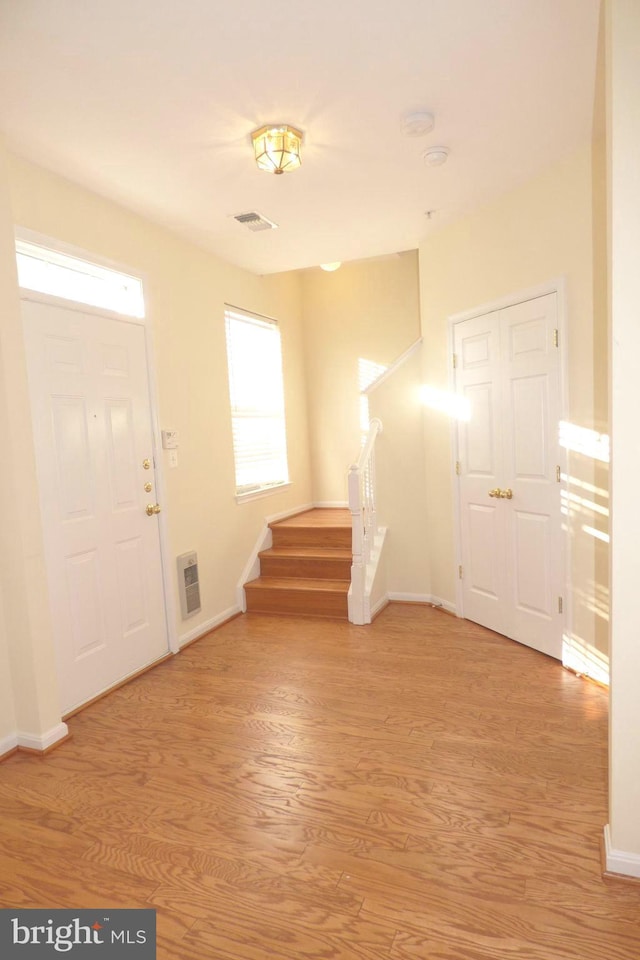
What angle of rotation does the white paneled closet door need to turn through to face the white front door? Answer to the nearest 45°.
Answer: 0° — it already faces it

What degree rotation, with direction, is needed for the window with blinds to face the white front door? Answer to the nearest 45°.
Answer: approximately 90° to its right

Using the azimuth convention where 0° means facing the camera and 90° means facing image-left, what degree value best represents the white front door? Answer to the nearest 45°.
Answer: approximately 315°

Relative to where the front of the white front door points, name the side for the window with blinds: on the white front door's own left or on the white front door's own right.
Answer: on the white front door's own left

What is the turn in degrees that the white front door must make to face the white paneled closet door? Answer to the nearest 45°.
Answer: approximately 45° to its left
